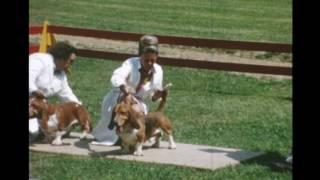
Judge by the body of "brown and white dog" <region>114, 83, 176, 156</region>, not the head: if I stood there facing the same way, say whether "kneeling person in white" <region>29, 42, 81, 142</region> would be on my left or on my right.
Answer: on my right

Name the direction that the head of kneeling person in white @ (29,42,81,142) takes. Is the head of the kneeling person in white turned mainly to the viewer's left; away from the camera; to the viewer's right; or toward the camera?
to the viewer's right

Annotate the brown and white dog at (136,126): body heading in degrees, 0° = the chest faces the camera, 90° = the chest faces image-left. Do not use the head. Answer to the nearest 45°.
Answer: approximately 45°
